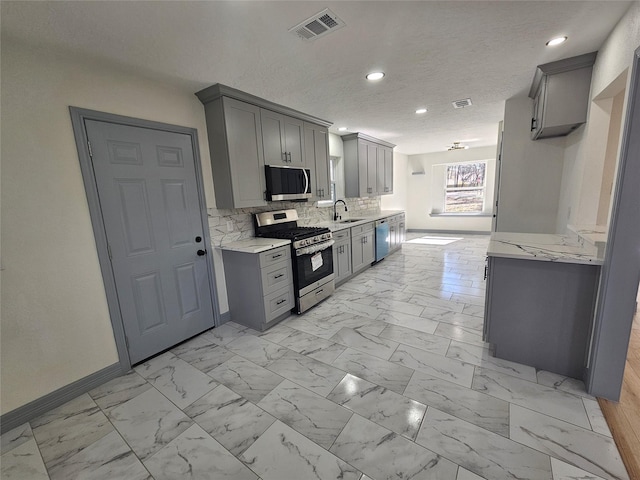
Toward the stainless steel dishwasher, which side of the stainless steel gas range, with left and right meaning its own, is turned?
left

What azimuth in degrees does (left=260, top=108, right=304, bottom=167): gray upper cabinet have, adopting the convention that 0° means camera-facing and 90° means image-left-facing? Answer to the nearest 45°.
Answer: approximately 315°

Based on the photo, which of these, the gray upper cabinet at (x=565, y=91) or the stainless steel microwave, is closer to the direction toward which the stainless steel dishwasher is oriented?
the gray upper cabinet

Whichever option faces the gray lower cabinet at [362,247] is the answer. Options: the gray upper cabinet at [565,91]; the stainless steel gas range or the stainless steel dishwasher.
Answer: the gray upper cabinet

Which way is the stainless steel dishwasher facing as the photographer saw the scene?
facing to the right of the viewer

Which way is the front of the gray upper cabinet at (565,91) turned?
to the viewer's left
